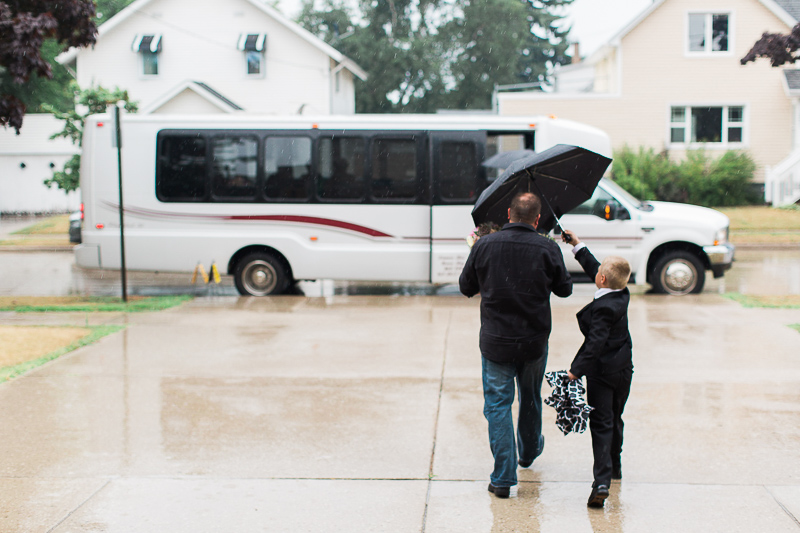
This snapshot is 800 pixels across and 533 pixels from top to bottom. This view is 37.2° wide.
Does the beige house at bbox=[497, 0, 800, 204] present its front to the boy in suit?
yes

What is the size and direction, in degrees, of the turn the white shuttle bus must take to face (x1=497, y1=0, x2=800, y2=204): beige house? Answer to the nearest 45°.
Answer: approximately 45° to its left

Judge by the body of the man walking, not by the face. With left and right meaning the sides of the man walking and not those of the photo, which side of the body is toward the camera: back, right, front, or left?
back

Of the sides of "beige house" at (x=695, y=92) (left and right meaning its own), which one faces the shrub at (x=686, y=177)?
front

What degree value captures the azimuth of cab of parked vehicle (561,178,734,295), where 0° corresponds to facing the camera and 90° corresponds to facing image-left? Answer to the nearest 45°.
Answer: approximately 270°

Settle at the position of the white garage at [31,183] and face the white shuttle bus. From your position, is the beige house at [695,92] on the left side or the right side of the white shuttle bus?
left

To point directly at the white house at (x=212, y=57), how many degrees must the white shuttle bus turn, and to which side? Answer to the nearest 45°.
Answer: approximately 90° to its left

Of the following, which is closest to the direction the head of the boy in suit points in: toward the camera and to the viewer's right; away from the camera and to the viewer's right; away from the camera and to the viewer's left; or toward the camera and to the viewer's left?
away from the camera and to the viewer's left

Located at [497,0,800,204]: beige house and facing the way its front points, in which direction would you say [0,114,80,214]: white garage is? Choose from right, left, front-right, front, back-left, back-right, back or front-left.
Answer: right

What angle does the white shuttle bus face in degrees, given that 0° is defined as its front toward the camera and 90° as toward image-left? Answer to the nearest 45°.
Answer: approximately 270°

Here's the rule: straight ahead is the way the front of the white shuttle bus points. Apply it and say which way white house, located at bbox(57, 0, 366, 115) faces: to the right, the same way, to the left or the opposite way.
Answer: to the right

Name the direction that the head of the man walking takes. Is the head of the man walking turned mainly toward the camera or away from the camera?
away from the camera

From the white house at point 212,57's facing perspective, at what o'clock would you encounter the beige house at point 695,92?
the beige house at point 695,92 is roughly at 10 o'clock from the white house at point 212,57.

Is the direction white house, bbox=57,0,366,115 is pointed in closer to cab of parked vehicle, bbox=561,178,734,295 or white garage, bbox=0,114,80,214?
the cab of parked vehicle
